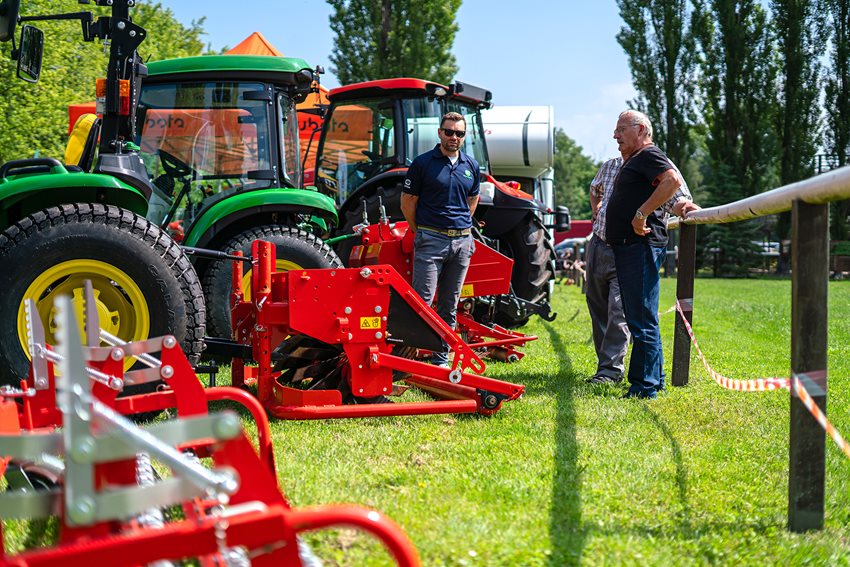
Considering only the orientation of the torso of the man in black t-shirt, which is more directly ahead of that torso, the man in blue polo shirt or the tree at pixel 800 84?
the man in blue polo shirt

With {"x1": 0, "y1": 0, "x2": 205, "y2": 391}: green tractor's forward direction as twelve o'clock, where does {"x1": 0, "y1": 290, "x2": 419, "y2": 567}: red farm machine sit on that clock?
The red farm machine is roughly at 9 o'clock from the green tractor.

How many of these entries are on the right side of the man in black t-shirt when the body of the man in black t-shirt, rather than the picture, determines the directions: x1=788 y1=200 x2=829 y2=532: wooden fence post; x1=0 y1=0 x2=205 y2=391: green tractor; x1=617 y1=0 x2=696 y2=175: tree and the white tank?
2

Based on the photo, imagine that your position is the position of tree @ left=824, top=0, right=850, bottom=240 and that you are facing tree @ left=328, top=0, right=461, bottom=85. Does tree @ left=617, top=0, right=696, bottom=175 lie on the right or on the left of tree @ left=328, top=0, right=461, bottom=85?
right

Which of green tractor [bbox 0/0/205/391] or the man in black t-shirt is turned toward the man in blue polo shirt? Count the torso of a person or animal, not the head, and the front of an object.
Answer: the man in black t-shirt

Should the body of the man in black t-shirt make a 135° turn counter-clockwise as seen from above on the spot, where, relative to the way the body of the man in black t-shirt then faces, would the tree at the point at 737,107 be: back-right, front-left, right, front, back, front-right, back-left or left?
back-left

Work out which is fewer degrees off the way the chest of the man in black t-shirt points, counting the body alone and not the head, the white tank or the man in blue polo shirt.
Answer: the man in blue polo shirt

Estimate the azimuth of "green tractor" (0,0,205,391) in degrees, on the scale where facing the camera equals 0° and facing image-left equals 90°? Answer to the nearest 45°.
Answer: approximately 90°

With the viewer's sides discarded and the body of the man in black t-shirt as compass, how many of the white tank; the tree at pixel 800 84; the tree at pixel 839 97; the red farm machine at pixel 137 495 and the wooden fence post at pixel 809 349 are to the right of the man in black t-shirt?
3
